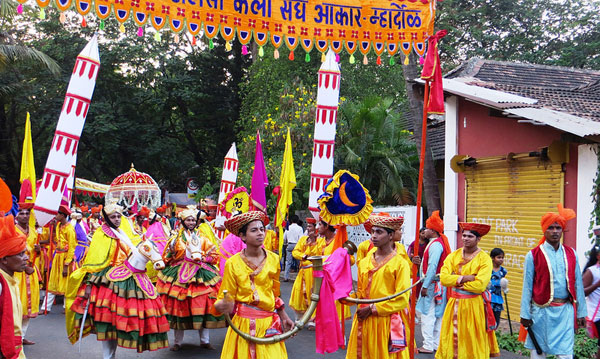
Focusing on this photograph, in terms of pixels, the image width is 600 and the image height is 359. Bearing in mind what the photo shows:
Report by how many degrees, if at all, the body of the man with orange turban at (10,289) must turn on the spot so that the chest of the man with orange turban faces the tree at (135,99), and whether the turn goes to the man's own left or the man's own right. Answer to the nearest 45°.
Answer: approximately 90° to the man's own left

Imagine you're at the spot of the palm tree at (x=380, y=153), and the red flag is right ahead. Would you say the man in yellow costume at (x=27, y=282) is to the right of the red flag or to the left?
right

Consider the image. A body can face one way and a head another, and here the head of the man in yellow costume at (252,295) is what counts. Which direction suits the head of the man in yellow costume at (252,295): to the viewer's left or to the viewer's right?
to the viewer's right

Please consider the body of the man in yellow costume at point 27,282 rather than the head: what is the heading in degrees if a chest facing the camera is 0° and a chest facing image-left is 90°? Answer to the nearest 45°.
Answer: approximately 315°

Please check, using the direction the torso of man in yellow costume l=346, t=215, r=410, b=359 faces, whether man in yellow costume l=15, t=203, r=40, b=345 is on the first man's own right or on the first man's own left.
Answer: on the first man's own right
